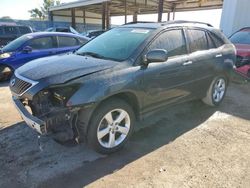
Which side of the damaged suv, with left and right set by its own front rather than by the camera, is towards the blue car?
right

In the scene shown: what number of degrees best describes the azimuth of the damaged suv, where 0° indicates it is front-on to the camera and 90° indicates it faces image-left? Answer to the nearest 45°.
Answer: approximately 45°

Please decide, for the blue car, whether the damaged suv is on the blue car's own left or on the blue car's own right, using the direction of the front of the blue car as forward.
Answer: on the blue car's own left

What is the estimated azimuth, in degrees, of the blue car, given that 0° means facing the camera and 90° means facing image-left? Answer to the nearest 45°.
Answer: approximately 45°
